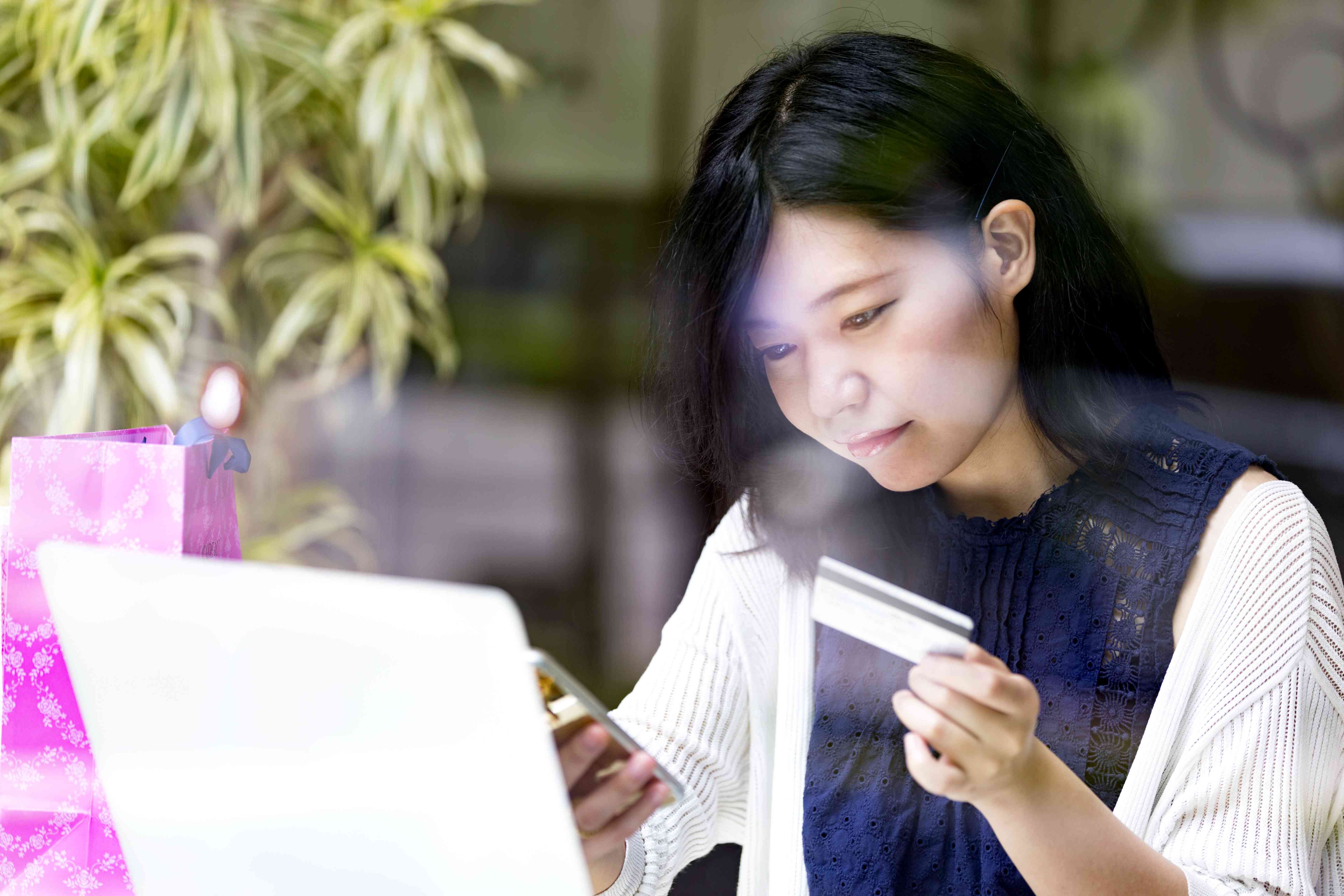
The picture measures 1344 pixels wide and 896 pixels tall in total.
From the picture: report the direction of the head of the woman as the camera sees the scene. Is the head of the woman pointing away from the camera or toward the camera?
toward the camera

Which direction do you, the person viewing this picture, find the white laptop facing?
facing away from the viewer and to the right of the viewer

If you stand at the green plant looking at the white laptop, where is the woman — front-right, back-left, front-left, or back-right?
front-left

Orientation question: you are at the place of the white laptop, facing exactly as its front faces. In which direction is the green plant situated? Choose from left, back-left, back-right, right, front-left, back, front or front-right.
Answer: front-left

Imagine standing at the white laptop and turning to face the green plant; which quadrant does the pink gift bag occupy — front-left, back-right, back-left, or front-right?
front-left

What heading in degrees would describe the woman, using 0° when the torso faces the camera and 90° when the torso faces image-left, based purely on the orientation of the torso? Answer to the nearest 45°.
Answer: approximately 45°

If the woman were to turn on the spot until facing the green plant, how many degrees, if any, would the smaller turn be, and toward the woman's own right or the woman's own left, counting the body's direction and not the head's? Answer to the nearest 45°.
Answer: approximately 90° to the woman's own right
